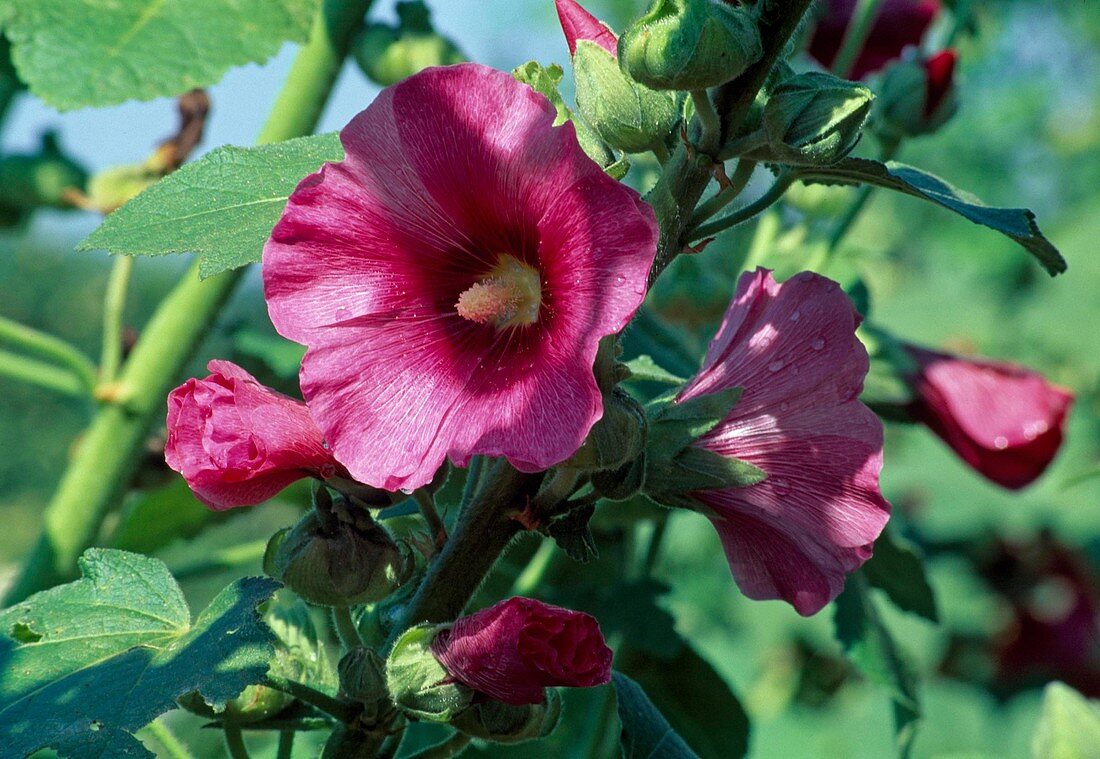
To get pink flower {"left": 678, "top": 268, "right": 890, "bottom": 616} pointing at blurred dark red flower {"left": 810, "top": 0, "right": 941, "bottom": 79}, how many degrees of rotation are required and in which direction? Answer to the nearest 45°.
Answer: approximately 90° to its left

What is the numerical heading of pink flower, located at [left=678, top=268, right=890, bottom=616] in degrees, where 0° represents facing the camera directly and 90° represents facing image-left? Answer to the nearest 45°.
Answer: approximately 270°

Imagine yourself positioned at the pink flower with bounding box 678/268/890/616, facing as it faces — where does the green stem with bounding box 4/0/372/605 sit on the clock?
The green stem is roughly at 7 o'clock from the pink flower.

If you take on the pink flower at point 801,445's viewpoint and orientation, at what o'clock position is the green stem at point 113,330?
The green stem is roughly at 7 o'clock from the pink flower.
